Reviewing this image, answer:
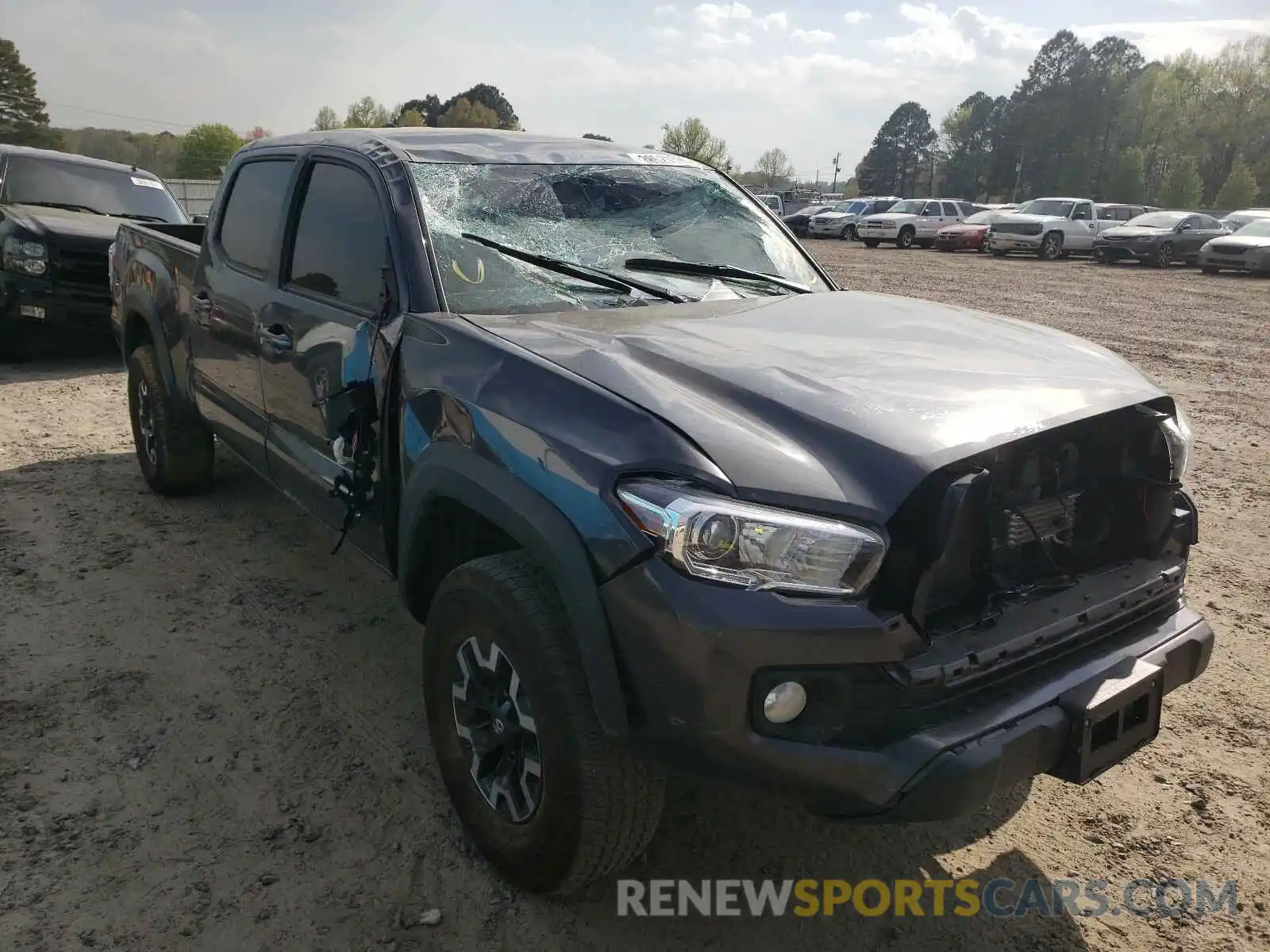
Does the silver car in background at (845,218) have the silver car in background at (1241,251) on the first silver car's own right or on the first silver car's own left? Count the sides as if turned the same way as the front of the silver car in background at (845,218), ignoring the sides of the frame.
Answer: on the first silver car's own left

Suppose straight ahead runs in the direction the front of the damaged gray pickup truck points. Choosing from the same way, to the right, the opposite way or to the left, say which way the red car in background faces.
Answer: to the right

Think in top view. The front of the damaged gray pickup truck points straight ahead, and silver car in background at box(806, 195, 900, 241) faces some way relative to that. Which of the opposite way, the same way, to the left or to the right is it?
to the right

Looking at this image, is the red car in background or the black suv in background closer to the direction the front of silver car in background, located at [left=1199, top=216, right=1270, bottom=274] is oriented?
the black suv in background

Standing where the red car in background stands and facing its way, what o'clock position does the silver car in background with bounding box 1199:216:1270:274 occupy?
The silver car in background is roughly at 9 o'clock from the red car in background.

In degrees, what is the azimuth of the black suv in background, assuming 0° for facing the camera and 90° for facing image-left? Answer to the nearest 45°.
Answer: approximately 315°

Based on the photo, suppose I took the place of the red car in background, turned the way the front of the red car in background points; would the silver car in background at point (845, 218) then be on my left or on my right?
on my right

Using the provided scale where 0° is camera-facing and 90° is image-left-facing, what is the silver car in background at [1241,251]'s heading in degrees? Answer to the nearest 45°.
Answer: approximately 45°

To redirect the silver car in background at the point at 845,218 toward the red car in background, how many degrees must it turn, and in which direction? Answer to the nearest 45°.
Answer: approximately 90° to its left

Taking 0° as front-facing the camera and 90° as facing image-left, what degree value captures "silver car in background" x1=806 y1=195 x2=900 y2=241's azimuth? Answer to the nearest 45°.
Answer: approximately 45°

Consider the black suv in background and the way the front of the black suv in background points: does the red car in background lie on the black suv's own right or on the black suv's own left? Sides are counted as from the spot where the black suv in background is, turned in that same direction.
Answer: on the black suv's own left
